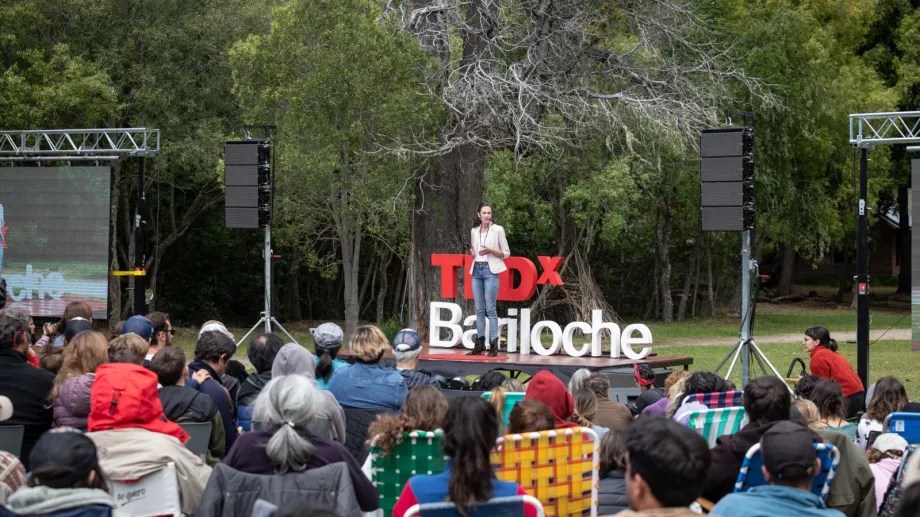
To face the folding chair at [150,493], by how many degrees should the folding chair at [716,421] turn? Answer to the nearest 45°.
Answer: approximately 135° to its left

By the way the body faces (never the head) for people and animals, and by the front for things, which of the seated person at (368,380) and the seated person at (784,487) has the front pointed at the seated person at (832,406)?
the seated person at (784,487)

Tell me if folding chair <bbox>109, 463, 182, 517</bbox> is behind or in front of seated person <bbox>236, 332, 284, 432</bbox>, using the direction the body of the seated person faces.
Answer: behind

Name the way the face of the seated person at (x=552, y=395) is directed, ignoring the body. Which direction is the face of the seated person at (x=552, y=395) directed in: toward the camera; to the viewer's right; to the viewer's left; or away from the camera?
away from the camera

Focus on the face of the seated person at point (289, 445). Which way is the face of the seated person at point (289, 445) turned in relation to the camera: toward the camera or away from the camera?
away from the camera

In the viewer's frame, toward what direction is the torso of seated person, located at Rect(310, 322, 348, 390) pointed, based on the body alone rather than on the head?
away from the camera

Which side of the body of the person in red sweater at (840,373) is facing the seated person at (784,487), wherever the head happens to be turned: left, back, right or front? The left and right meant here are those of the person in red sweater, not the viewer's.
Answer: left

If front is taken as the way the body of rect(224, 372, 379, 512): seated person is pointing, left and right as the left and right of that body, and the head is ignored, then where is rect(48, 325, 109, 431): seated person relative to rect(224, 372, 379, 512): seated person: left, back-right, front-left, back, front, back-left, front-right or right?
front-left

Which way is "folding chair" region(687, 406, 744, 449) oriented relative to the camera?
away from the camera

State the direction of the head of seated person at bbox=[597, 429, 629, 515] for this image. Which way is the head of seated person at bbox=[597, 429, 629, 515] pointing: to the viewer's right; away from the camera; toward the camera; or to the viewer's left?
away from the camera

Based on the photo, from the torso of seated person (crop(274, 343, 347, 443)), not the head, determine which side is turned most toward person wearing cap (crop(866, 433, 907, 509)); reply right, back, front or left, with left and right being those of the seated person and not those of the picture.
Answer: right

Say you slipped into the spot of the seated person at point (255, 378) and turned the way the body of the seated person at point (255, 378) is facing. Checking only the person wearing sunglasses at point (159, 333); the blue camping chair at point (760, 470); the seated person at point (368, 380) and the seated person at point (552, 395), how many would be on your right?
3

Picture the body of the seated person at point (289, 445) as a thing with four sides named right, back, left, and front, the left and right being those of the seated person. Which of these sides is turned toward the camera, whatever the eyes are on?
back

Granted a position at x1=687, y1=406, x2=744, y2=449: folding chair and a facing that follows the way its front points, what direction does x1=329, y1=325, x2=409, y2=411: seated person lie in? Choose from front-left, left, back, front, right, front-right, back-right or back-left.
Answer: left

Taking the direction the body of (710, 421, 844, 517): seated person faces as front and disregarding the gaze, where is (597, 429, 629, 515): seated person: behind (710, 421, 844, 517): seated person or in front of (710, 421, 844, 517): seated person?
in front

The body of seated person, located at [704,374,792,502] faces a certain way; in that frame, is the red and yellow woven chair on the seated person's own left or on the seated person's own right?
on the seated person's own left

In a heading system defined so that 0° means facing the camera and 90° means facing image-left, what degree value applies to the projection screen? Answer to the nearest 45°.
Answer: approximately 0°

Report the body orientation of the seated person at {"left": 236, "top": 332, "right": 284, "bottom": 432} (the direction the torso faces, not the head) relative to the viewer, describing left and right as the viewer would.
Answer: facing away from the viewer and to the right of the viewer
